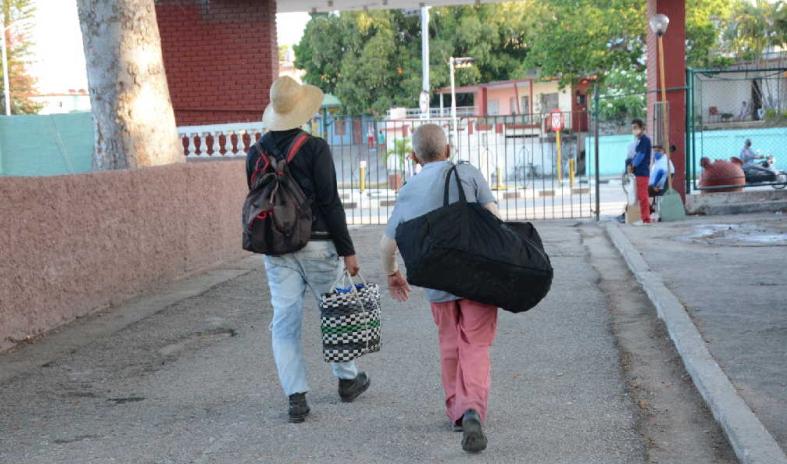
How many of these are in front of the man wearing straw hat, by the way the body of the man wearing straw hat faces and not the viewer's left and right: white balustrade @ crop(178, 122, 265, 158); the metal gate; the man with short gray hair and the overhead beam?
3

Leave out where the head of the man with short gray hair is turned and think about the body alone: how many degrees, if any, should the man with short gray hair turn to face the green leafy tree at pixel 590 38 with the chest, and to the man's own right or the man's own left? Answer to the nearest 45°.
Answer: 0° — they already face it

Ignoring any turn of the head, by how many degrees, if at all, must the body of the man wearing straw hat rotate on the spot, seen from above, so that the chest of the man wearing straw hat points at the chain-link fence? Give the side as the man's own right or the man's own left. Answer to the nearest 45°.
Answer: approximately 45° to the man's own right

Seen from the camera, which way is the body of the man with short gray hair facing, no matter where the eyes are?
away from the camera

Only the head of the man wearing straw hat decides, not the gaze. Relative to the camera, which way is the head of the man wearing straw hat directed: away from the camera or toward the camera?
away from the camera

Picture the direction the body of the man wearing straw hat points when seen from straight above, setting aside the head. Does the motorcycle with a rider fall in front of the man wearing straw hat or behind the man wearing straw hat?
in front

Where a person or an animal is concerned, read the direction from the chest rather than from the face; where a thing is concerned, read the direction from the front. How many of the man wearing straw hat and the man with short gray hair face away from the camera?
2

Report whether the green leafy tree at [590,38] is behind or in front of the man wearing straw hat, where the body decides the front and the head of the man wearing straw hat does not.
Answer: in front

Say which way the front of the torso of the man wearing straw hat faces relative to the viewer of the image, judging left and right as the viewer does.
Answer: facing away from the viewer

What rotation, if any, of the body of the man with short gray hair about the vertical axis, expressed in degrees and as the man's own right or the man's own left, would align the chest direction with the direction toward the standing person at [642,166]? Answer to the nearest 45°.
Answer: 0° — they already face them
